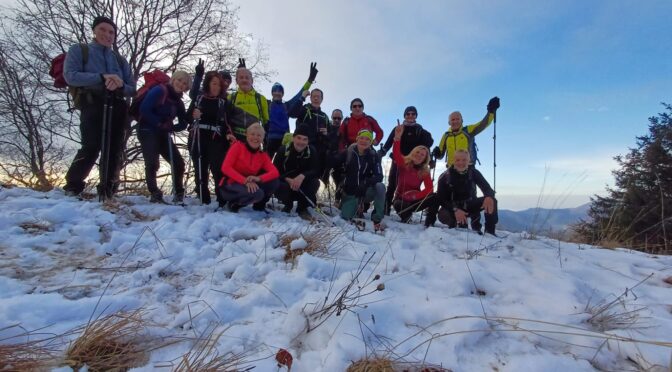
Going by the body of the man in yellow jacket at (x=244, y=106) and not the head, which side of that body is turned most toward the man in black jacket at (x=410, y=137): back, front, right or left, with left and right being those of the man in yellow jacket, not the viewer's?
left

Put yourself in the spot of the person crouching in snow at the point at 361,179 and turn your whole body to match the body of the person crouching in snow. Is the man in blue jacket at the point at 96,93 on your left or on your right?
on your right

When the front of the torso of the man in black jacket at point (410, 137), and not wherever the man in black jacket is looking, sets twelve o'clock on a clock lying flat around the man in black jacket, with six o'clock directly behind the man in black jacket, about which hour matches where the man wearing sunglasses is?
The man wearing sunglasses is roughly at 3 o'clock from the man in black jacket.

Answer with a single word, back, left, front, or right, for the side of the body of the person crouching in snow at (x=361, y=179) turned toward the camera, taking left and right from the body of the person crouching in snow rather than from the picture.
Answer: front

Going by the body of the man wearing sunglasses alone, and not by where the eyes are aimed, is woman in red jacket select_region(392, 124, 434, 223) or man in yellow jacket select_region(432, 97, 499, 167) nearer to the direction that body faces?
the woman in red jacket

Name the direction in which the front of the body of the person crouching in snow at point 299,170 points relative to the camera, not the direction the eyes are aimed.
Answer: toward the camera

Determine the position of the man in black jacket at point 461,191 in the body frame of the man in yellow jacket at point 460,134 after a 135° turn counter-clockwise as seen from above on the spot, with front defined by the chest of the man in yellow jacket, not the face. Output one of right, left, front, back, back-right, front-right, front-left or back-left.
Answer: back-right

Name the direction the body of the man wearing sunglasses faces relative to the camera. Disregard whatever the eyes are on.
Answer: toward the camera

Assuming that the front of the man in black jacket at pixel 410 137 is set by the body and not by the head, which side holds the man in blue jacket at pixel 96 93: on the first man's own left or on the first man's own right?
on the first man's own right
